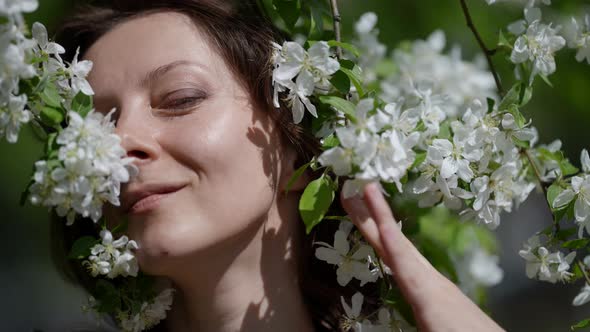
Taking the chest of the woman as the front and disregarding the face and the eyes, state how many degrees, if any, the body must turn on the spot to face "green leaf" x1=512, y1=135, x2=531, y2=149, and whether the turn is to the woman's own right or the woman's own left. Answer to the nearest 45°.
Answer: approximately 135° to the woman's own left

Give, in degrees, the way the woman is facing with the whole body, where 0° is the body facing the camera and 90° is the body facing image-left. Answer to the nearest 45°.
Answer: approximately 45°

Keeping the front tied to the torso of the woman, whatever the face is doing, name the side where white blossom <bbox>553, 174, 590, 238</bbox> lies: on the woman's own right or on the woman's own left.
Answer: on the woman's own left

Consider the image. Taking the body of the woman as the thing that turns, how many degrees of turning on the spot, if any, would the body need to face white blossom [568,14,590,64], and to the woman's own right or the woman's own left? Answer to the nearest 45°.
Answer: approximately 135° to the woman's own left
